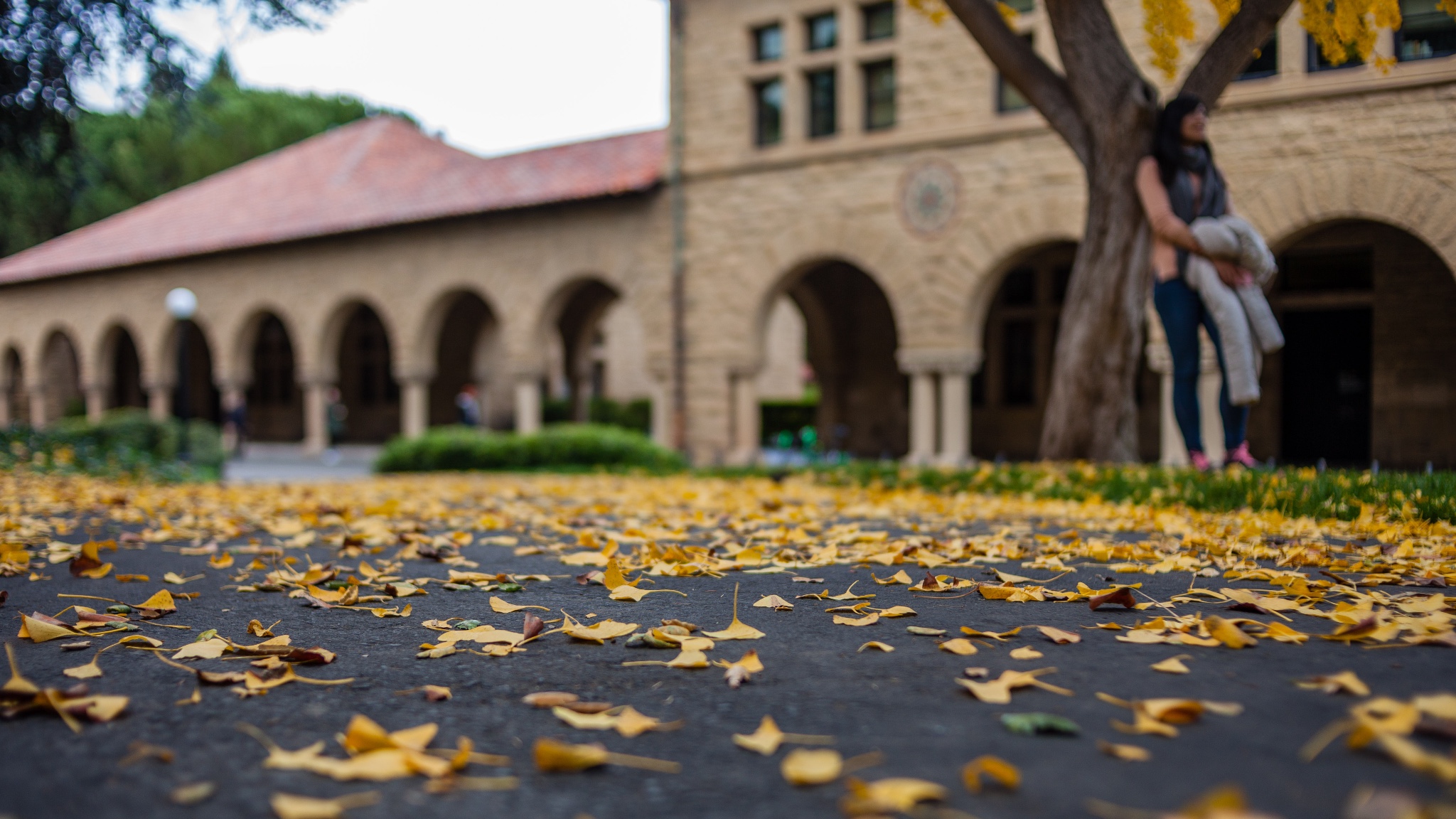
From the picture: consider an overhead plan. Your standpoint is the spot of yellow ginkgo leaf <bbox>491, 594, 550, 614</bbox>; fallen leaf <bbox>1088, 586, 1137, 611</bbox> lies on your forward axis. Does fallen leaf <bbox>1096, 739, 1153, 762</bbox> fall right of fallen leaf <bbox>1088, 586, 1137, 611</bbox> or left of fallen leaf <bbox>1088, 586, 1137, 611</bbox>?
right

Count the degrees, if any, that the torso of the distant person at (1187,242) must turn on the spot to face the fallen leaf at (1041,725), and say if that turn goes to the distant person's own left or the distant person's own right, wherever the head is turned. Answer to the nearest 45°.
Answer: approximately 45° to the distant person's own right

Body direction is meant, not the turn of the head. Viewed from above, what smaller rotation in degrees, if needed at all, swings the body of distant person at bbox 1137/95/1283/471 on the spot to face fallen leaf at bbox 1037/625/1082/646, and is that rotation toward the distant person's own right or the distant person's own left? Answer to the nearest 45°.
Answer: approximately 45° to the distant person's own right

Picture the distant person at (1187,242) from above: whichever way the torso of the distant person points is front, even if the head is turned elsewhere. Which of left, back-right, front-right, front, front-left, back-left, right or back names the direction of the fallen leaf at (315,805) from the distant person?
front-right

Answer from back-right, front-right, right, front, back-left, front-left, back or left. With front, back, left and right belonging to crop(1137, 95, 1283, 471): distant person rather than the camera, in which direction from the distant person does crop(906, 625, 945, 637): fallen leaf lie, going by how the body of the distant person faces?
front-right

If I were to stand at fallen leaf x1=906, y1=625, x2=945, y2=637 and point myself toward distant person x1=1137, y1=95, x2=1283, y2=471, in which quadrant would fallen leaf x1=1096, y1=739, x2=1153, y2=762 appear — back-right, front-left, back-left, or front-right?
back-right

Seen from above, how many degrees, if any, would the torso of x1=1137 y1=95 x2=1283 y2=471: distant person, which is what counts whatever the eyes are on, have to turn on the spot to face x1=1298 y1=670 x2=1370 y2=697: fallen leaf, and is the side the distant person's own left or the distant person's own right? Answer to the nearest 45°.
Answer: approximately 45° to the distant person's own right

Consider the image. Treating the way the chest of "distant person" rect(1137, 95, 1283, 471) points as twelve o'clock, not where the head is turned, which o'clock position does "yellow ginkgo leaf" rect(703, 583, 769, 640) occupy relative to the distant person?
The yellow ginkgo leaf is roughly at 2 o'clock from the distant person.

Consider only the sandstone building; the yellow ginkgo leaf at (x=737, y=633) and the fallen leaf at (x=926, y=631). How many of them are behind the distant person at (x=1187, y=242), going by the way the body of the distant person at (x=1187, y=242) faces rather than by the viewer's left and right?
1

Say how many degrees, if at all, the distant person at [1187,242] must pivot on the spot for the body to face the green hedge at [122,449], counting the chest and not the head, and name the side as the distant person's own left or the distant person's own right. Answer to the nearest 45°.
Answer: approximately 135° to the distant person's own right

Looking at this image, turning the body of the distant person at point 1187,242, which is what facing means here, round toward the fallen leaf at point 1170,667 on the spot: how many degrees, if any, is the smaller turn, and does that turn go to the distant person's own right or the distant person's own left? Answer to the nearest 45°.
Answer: approximately 45° to the distant person's own right

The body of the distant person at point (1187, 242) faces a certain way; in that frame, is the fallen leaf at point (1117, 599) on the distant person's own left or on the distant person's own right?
on the distant person's own right

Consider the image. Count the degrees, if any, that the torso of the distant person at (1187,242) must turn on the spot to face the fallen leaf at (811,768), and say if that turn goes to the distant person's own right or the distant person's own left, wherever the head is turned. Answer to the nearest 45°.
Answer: approximately 45° to the distant person's own right

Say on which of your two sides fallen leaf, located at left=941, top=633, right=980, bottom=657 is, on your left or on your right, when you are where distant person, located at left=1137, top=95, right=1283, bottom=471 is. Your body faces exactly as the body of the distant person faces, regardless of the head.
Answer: on your right

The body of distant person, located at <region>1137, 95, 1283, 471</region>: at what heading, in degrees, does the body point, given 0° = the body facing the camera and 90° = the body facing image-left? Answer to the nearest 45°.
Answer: approximately 315°
